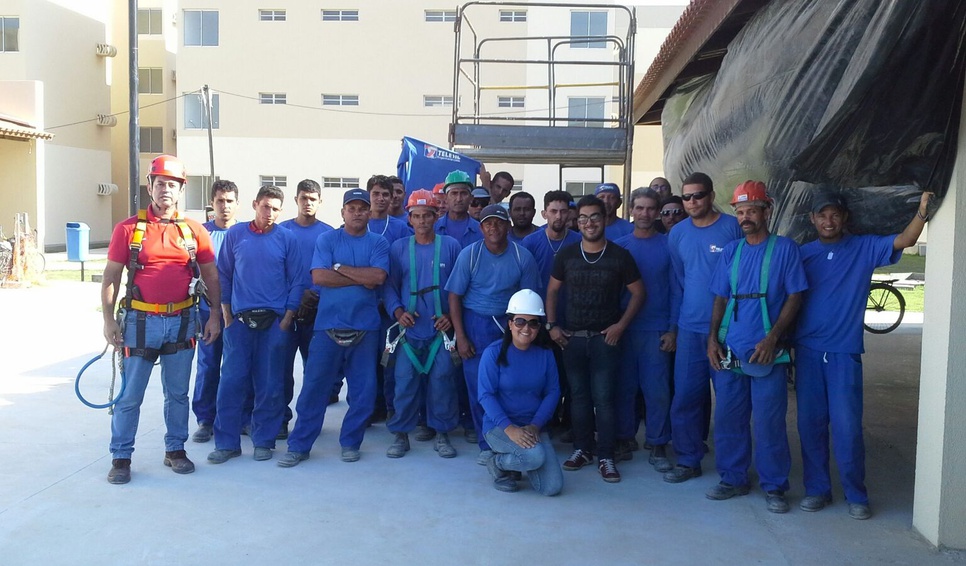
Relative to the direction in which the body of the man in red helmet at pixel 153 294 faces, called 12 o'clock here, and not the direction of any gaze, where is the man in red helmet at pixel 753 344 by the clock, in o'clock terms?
the man in red helmet at pixel 753 344 is roughly at 10 o'clock from the man in red helmet at pixel 153 294.

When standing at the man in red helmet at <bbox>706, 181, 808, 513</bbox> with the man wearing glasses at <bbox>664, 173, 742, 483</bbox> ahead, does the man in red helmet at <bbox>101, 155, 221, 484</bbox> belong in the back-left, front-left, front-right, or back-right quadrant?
front-left

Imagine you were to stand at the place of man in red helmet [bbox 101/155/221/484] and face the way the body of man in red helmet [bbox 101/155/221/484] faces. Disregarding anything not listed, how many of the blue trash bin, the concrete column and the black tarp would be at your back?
1

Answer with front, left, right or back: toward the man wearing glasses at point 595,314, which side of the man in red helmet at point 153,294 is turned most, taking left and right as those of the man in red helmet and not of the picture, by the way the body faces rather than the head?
left

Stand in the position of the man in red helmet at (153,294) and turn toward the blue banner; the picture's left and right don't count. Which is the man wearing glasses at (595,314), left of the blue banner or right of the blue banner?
right

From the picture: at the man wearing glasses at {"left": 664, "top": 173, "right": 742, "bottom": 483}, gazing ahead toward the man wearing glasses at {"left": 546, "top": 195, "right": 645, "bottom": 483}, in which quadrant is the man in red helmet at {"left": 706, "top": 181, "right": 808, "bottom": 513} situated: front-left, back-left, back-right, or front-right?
back-left

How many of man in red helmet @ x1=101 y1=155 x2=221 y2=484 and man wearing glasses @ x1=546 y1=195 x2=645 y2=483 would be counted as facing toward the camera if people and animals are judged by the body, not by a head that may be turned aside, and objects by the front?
2

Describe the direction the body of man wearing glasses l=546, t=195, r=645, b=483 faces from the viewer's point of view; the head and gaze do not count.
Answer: toward the camera

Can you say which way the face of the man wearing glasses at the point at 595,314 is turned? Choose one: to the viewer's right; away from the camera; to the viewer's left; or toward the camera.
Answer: toward the camera

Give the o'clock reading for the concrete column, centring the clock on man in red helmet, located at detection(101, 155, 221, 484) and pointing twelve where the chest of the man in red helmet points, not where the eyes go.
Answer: The concrete column is roughly at 10 o'clock from the man in red helmet.

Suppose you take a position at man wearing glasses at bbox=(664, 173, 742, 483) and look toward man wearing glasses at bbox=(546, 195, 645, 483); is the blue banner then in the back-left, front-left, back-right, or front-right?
front-right
